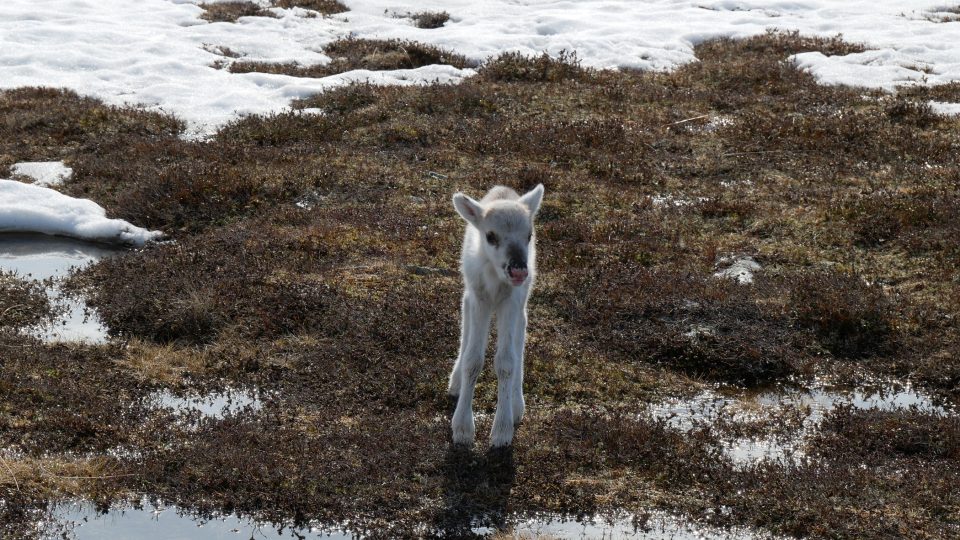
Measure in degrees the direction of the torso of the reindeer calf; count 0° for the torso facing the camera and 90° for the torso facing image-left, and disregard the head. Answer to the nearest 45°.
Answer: approximately 0°

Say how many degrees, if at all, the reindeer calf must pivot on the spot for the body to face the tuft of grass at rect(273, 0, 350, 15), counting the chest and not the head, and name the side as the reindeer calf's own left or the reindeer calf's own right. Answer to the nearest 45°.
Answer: approximately 180°

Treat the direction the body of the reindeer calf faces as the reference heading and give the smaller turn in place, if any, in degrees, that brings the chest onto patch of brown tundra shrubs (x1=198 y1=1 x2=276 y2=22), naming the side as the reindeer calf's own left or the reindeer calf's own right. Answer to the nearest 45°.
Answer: approximately 180°

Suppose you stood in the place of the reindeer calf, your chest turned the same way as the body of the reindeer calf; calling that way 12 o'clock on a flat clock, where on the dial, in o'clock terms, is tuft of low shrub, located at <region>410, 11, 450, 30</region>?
The tuft of low shrub is roughly at 6 o'clock from the reindeer calf.
